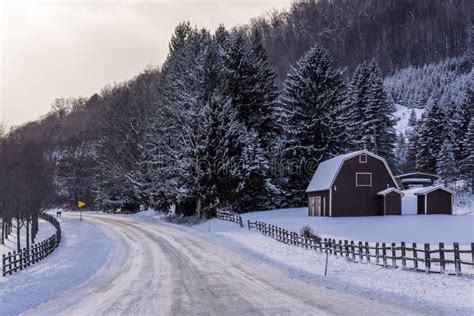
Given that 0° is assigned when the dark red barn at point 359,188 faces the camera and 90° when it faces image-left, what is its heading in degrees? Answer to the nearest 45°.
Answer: approximately 0°
